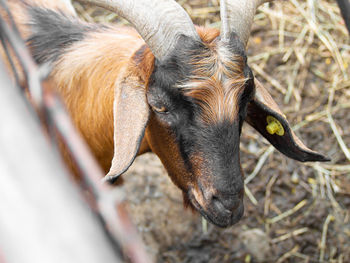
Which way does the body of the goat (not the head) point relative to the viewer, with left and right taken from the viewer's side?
facing the viewer and to the right of the viewer
